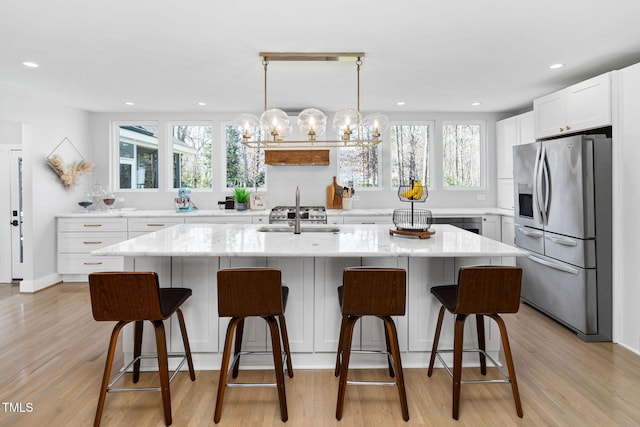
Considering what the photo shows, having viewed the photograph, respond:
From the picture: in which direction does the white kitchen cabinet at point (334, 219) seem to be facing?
toward the camera

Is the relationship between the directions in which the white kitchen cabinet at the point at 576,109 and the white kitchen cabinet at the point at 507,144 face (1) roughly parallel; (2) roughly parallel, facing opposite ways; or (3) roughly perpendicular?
roughly parallel

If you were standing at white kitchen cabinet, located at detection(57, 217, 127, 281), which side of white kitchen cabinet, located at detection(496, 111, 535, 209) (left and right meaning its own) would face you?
front

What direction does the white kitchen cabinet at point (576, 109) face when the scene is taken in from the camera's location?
facing the viewer and to the left of the viewer

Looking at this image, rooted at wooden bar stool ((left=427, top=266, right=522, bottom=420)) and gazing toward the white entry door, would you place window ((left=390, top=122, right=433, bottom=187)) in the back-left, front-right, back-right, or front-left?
front-right

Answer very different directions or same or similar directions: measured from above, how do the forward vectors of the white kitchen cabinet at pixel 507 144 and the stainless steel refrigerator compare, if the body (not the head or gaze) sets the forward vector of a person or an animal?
same or similar directions

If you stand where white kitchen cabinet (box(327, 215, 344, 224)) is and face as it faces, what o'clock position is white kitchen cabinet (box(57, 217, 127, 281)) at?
white kitchen cabinet (box(57, 217, 127, 281)) is roughly at 3 o'clock from white kitchen cabinet (box(327, 215, 344, 224)).

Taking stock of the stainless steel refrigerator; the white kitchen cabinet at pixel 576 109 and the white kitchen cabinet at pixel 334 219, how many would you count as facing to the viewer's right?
0

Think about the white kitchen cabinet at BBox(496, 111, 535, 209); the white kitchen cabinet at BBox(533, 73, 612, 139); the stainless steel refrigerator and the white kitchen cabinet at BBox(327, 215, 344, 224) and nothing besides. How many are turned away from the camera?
0

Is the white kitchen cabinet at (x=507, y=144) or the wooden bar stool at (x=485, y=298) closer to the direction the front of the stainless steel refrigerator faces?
the wooden bar stool

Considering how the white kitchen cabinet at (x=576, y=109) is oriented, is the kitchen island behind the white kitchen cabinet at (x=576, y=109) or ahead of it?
ahead

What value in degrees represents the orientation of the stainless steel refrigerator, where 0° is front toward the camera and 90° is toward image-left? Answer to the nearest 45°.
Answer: approximately 45°
